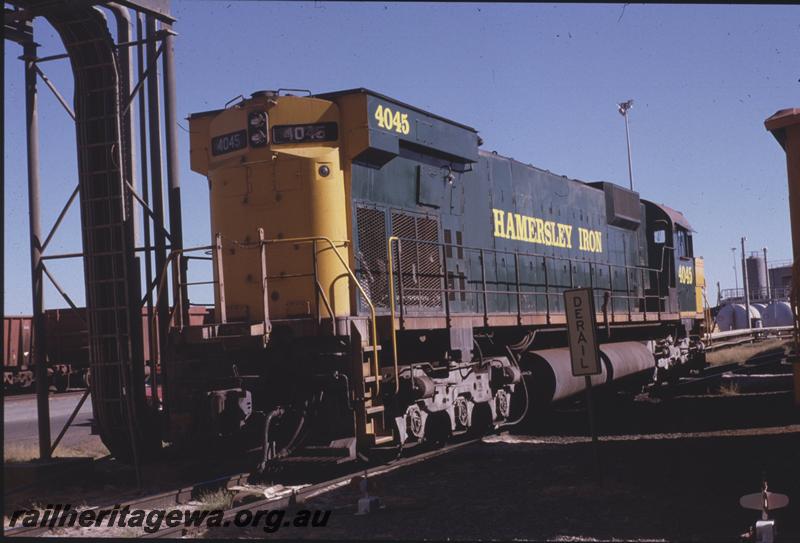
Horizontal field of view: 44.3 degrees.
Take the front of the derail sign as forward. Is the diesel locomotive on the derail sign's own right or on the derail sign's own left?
on the derail sign's own right

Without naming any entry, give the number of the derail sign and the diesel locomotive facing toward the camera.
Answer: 1

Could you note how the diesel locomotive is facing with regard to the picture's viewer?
facing away from the viewer and to the right of the viewer

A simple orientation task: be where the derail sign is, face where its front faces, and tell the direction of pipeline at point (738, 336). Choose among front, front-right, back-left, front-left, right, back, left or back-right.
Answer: back

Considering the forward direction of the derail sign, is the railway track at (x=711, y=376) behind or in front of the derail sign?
behind

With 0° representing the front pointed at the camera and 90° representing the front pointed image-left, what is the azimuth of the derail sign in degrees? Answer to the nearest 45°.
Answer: approximately 0°
